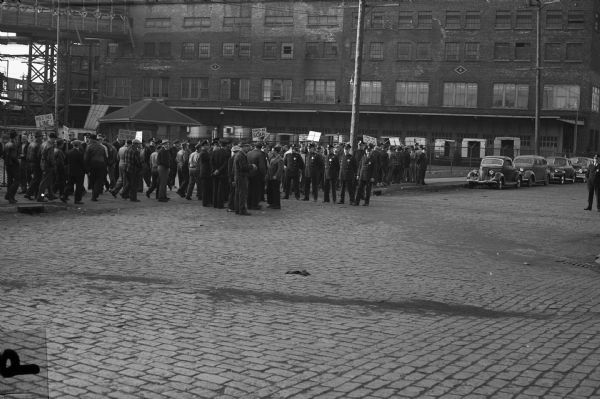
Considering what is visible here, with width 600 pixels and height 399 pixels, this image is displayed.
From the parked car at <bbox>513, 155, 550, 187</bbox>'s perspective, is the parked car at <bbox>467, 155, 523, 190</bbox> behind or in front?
in front

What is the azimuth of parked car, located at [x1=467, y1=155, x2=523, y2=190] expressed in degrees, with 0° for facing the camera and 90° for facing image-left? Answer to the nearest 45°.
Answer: approximately 45°

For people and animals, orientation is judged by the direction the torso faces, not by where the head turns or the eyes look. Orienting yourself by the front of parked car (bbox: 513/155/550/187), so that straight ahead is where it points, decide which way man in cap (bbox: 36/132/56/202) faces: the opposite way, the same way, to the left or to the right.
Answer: the opposite way

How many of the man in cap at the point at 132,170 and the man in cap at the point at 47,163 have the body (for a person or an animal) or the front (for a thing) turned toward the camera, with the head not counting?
0

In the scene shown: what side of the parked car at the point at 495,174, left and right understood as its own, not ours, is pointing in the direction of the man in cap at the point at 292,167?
front

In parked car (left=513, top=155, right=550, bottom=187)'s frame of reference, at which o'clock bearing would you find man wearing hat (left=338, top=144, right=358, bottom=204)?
The man wearing hat is roughly at 11 o'clock from the parked car.

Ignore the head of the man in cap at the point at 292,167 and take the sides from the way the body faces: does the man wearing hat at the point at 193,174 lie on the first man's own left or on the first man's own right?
on the first man's own right

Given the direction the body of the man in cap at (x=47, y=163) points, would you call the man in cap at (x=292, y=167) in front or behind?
in front

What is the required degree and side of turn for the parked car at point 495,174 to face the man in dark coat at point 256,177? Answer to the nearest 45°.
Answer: approximately 45° to its left

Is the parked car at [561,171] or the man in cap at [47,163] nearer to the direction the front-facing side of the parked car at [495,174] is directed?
the man in cap

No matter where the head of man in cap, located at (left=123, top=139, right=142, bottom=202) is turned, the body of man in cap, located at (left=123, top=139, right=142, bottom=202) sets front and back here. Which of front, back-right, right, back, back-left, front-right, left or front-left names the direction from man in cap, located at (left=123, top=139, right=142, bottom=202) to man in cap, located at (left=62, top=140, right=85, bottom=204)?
back-right

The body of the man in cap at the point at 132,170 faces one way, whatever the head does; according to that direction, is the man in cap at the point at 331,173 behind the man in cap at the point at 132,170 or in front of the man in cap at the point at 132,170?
in front
